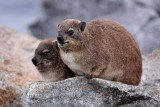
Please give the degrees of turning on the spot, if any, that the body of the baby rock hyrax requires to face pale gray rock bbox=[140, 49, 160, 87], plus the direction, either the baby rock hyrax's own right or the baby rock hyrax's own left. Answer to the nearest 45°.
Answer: approximately 180°

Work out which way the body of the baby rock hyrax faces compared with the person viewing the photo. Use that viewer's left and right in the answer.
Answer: facing to the left of the viewer

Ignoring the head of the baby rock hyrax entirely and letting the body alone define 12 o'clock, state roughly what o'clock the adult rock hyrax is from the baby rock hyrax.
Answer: The adult rock hyrax is roughly at 7 o'clock from the baby rock hyrax.
